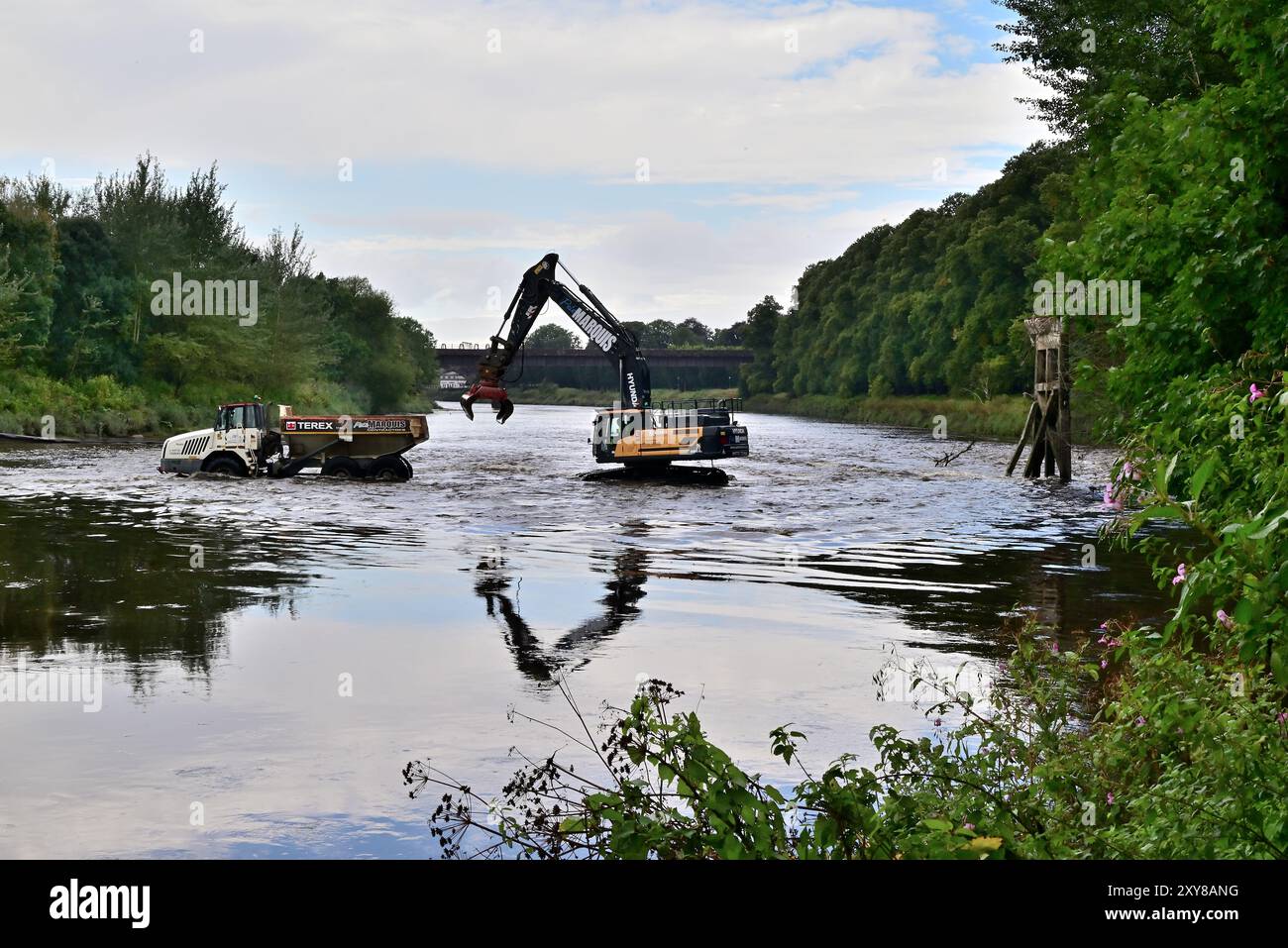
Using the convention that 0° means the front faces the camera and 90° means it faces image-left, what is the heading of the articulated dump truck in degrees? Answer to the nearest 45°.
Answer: approximately 90°

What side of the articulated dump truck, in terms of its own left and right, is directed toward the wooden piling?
back

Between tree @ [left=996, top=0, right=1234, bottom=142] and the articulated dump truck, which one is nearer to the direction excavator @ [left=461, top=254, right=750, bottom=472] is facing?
the articulated dump truck

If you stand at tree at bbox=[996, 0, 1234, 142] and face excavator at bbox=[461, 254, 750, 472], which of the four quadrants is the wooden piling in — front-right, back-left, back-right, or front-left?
front-right

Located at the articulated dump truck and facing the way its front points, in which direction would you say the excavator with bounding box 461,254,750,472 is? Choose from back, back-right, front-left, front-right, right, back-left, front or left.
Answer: back

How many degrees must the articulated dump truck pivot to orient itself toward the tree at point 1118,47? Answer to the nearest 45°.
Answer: approximately 135° to its left

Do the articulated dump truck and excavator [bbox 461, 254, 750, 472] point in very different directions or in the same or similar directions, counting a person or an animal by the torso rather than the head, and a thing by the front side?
same or similar directions

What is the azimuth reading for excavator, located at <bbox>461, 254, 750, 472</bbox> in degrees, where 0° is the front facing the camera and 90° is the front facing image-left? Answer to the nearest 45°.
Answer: approximately 90°

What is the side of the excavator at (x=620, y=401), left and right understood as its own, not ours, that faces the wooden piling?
back

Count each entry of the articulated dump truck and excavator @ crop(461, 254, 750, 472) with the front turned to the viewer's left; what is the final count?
2

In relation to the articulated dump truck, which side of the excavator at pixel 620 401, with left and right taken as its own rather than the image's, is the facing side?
front
